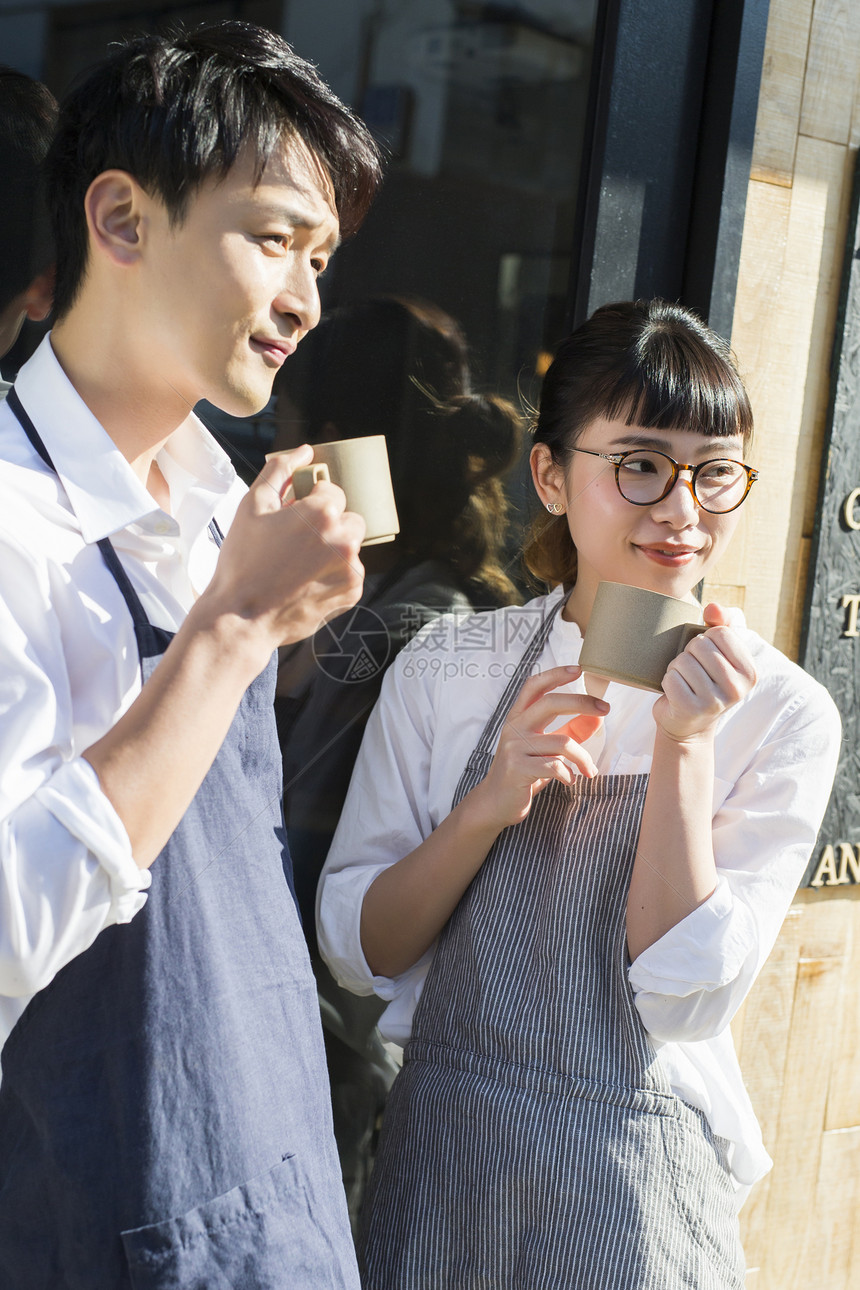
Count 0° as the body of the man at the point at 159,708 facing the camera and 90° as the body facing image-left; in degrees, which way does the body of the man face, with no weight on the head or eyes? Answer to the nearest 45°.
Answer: approximately 315°

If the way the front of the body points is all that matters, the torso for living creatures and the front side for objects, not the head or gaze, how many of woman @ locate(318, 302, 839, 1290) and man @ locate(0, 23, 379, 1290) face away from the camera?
0

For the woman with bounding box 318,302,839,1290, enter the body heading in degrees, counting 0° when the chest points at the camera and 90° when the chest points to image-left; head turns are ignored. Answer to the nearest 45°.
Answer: approximately 0°
